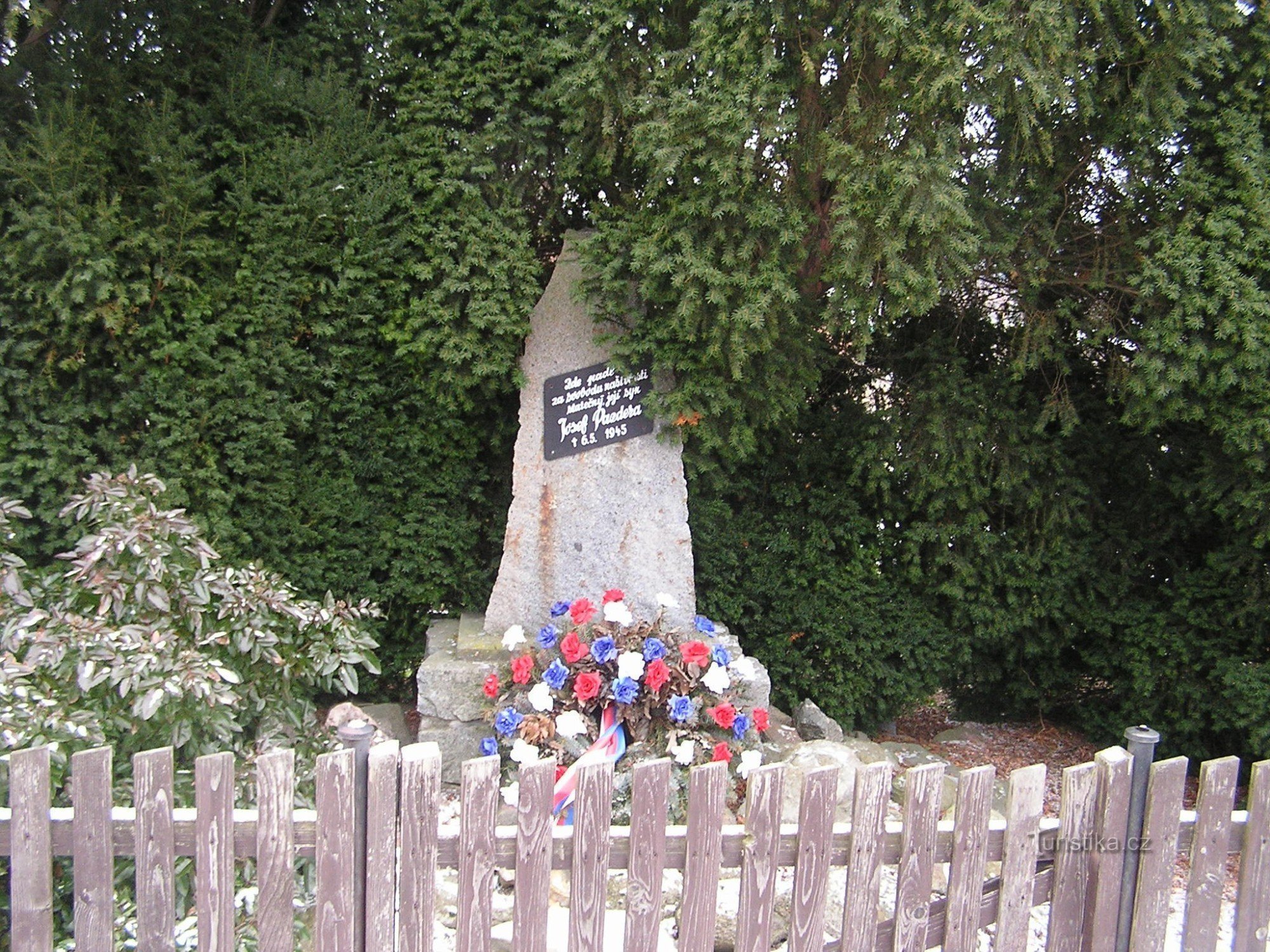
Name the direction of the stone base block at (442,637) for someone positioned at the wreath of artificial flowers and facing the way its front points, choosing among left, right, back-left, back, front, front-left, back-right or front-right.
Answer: back-right

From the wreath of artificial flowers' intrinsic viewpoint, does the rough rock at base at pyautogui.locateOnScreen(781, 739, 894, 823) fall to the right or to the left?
on its left

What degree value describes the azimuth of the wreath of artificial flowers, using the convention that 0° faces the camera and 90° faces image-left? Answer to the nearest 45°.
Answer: approximately 0°

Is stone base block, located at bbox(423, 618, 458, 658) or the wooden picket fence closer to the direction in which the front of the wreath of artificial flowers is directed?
the wooden picket fence
